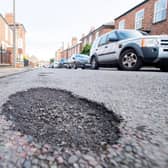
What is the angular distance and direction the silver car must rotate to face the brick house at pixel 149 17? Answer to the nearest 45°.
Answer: approximately 135° to its left

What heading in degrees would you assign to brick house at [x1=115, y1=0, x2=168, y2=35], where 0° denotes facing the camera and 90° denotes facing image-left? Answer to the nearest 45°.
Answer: approximately 45°

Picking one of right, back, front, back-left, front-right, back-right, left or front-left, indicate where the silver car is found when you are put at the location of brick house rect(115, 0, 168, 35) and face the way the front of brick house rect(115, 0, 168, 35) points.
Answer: front-left

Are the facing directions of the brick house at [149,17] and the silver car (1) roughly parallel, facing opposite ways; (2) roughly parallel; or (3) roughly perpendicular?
roughly perpendicular

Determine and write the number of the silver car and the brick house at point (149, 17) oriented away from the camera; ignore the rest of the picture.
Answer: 0

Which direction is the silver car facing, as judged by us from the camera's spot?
facing the viewer and to the right of the viewer
